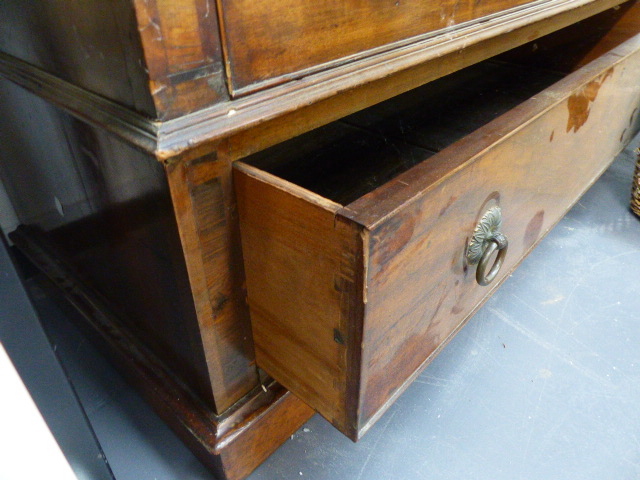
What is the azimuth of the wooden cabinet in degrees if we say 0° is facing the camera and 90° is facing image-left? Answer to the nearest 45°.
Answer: approximately 315°
